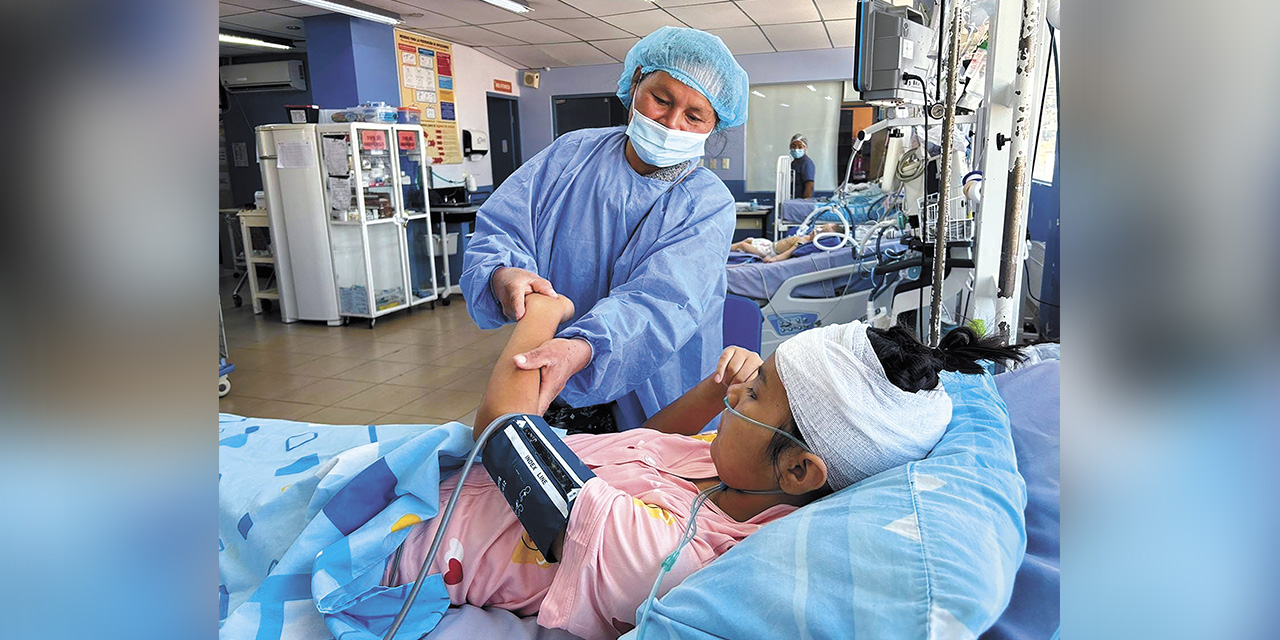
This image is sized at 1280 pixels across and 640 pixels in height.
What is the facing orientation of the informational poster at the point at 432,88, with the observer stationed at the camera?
facing the viewer and to the right of the viewer

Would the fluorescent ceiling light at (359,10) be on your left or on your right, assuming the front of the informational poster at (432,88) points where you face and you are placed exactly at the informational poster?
on your right

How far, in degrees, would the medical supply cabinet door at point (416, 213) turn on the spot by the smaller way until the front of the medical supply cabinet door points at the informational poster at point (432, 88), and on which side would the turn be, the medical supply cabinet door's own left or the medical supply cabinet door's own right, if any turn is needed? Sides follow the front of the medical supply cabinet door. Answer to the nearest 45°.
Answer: approximately 135° to the medical supply cabinet door's own left

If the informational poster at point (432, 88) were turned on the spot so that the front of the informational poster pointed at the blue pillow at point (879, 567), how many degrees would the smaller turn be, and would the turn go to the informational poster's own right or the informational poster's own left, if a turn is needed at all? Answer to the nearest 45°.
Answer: approximately 45° to the informational poster's own right

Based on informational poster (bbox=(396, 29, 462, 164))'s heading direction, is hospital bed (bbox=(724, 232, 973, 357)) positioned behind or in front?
in front

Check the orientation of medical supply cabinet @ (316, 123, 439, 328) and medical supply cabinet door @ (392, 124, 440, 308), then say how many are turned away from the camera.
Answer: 0

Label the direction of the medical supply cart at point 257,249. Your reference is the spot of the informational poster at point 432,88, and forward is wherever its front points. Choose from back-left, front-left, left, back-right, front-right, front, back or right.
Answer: right

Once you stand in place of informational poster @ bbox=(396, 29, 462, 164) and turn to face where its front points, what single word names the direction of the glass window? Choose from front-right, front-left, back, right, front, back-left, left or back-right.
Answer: front-left

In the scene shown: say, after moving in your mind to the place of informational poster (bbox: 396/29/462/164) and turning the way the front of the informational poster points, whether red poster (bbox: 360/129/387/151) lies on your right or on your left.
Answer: on your right
